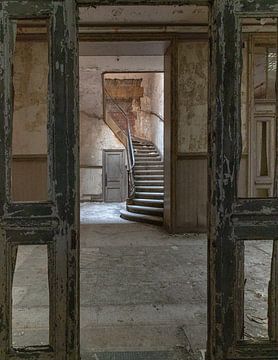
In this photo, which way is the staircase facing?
toward the camera

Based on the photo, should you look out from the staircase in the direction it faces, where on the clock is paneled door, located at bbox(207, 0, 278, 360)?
The paneled door is roughly at 12 o'clock from the staircase.

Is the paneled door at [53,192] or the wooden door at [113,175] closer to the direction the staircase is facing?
the paneled door

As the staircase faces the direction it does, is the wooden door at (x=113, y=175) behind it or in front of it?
behind

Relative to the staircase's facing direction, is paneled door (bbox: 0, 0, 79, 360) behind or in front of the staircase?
in front

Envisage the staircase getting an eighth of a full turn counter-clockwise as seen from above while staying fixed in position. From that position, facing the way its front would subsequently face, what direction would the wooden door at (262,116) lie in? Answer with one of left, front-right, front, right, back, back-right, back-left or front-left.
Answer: front

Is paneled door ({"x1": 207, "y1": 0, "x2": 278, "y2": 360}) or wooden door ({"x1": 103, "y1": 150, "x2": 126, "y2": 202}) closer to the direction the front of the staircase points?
the paneled door
